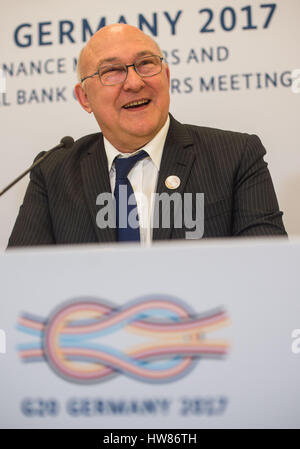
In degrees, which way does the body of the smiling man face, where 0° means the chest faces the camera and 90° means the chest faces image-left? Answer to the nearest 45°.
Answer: approximately 0°

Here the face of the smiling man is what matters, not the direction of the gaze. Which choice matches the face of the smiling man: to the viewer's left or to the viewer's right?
to the viewer's right
